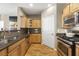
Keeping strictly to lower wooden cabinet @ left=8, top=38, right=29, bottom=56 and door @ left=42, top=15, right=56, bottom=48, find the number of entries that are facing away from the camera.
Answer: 0

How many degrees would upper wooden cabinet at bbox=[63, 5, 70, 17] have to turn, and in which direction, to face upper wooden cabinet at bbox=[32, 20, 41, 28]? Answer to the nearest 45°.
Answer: approximately 45° to its right

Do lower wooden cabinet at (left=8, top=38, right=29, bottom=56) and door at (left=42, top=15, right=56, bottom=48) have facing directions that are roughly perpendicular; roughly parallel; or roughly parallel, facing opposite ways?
roughly perpendicular

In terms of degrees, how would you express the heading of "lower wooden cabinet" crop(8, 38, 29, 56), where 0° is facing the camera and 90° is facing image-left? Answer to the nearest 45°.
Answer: approximately 315°

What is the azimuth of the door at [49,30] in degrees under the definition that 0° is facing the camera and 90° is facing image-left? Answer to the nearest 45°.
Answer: approximately 45°

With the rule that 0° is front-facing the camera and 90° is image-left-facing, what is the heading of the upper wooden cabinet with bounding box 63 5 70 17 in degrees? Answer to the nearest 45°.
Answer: approximately 45°

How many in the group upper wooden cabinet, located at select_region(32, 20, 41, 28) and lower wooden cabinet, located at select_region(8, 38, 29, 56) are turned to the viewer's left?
0

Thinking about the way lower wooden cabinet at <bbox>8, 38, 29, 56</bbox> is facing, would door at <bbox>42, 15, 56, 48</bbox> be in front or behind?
in front

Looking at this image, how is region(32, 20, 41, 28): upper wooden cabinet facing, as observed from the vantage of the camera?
facing the viewer
